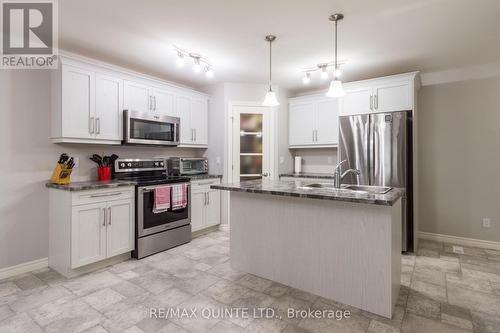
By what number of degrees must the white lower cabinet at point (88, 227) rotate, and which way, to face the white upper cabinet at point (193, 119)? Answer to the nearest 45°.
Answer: approximately 90° to its left

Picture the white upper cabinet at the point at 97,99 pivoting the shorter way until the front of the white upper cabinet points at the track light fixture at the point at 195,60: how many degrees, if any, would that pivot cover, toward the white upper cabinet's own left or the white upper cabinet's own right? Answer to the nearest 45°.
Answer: approximately 45° to the white upper cabinet's own left

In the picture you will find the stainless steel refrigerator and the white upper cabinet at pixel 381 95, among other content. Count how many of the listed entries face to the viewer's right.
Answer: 0

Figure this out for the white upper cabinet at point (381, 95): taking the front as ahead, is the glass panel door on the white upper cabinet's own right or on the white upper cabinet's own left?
on the white upper cabinet's own right

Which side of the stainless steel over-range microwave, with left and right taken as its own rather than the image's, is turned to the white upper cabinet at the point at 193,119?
left

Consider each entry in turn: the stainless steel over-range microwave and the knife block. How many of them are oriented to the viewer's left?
0

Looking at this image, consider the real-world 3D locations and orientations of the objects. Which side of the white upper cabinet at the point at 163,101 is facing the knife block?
right
